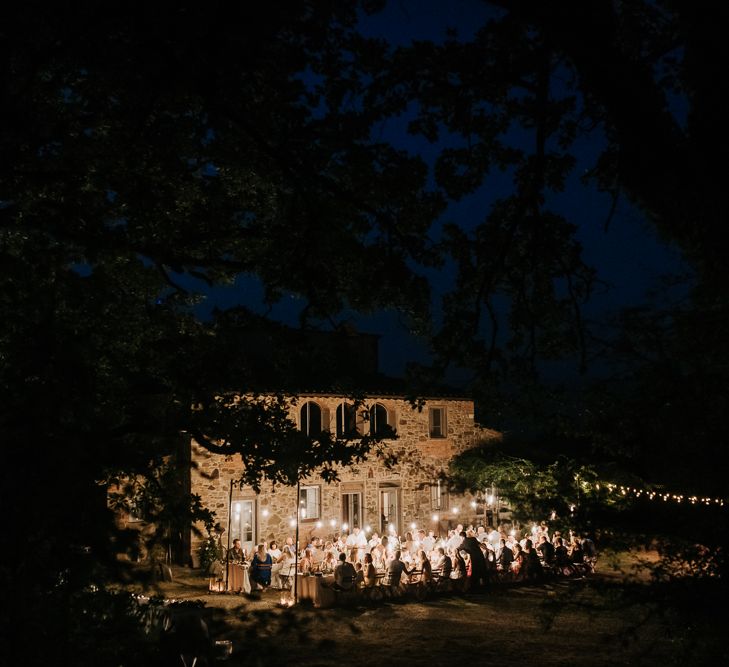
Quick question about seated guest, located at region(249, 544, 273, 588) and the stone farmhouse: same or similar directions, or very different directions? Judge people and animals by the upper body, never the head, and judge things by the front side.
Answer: very different directions

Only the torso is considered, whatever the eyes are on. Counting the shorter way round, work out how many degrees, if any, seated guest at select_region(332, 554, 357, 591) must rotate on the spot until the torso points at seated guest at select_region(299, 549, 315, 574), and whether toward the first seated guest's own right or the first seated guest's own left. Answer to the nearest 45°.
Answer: approximately 45° to the first seated guest's own left

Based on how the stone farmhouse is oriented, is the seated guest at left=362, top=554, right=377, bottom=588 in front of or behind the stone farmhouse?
in front

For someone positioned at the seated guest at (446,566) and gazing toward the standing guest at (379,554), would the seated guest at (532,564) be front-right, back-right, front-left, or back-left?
back-right

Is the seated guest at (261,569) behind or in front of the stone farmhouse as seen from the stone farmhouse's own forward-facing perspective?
in front

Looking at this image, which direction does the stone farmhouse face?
toward the camera

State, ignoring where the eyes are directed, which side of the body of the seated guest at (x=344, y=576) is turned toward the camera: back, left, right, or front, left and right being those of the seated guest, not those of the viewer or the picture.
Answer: back

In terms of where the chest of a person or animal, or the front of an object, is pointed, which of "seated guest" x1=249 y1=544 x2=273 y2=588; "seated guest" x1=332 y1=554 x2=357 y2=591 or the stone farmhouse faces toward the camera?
the stone farmhouse

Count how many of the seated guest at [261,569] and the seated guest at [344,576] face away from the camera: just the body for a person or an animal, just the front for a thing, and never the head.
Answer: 2

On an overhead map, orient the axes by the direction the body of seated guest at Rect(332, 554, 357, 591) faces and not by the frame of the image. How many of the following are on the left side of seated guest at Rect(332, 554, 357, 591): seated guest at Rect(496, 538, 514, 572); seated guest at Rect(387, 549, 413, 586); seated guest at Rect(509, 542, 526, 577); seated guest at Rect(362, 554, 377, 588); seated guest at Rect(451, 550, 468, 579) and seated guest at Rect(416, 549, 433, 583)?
0

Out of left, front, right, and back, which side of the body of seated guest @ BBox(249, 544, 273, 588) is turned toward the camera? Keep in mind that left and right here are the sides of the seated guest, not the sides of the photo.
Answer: back

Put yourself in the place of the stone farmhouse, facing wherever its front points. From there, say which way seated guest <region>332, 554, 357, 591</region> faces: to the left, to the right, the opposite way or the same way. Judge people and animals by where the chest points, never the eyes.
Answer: the opposite way

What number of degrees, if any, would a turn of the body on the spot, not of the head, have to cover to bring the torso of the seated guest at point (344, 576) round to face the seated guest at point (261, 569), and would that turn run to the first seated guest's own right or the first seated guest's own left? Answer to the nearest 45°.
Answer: approximately 45° to the first seated guest's own left

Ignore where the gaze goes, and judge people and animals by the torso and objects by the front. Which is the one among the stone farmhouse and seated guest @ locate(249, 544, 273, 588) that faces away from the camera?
the seated guest

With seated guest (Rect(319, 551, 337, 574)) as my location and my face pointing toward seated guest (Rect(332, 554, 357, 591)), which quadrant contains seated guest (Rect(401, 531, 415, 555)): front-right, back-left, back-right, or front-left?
back-left

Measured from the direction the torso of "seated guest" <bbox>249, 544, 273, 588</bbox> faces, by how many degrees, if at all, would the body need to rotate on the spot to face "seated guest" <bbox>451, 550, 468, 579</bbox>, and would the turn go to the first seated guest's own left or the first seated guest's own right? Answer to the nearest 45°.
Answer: approximately 90° to the first seated guest's own right

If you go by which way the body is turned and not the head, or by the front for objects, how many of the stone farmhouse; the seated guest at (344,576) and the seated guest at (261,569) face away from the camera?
2
